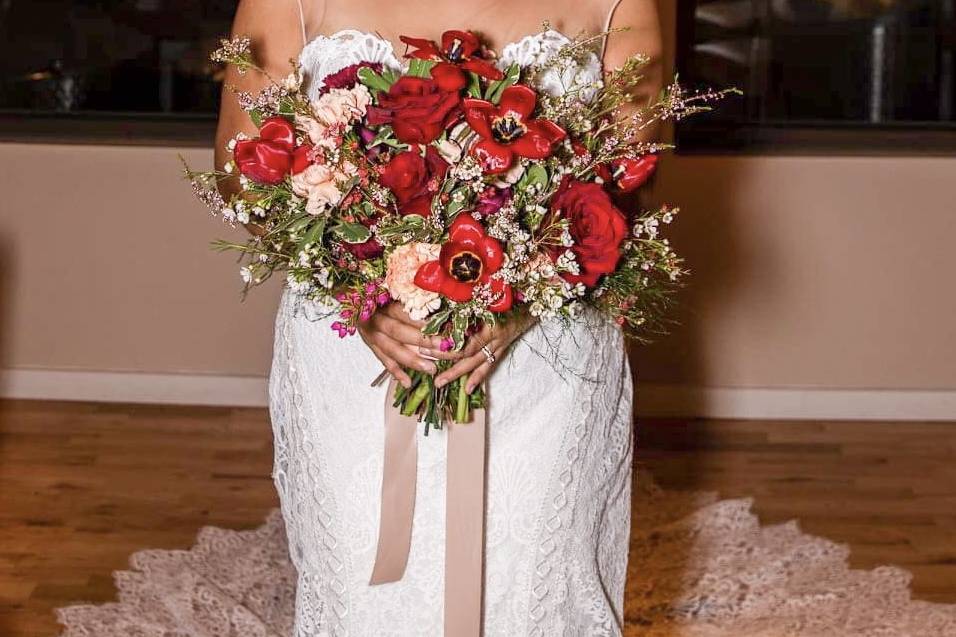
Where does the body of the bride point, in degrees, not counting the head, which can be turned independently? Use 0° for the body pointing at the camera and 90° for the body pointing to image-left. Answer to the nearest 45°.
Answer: approximately 0°
